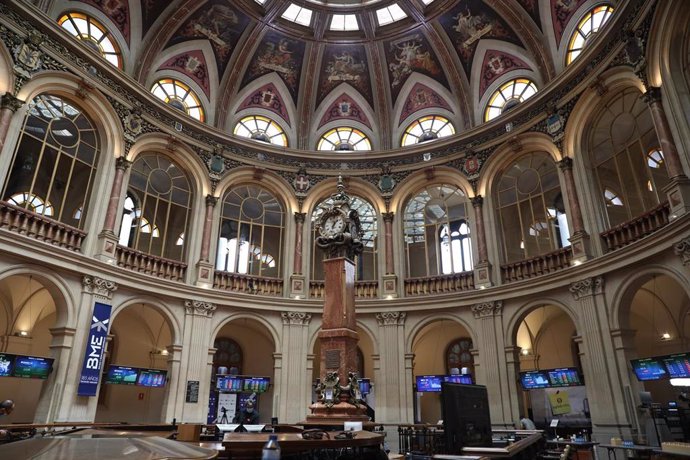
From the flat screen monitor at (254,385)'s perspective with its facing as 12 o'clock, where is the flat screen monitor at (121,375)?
the flat screen monitor at (121,375) is roughly at 2 o'clock from the flat screen monitor at (254,385).

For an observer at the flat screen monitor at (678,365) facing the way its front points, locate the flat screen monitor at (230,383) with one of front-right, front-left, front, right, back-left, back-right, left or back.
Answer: front-right

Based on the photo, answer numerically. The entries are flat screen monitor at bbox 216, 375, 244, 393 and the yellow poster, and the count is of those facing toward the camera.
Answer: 2

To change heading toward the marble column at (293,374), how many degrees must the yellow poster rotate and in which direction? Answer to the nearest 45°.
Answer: approximately 90° to its right

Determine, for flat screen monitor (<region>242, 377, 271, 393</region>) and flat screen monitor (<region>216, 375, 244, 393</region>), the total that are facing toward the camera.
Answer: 2

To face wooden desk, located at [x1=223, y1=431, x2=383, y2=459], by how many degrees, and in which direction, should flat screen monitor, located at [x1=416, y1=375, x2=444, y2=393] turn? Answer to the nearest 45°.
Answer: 0° — it already faces it

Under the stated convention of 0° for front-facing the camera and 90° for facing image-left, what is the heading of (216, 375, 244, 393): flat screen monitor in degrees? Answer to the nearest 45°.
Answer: approximately 0°

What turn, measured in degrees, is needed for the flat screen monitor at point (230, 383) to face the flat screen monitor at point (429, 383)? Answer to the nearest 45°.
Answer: approximately 90° to its left

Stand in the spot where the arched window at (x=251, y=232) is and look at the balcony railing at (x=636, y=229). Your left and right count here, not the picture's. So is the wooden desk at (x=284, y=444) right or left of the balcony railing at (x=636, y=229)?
right
